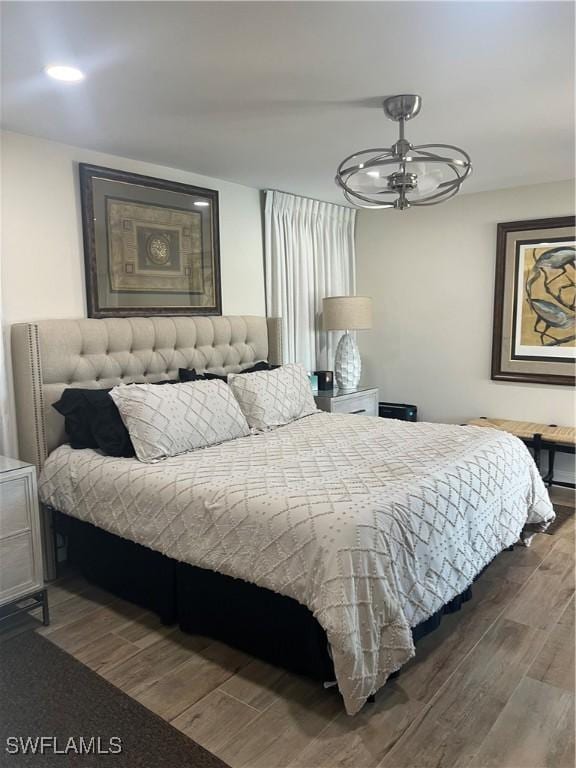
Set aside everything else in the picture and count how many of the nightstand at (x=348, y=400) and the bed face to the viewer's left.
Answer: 0

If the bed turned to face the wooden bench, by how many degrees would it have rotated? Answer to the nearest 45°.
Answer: approximately 90° to its left

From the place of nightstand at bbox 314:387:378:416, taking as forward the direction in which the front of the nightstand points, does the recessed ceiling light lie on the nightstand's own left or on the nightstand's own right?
on the nightstand's own right

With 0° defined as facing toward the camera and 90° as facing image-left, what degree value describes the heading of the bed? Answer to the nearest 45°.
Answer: approximately 315°

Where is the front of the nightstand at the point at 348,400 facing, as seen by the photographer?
facing the viewer and to the right of the viewer

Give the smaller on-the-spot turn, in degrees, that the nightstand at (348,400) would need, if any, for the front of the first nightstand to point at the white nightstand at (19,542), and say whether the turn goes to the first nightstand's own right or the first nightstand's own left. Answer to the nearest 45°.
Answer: approximately 90° to the first nightstand's own right

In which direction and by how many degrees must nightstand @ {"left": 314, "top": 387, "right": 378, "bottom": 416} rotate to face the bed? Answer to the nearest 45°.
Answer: approximately 45° to its right

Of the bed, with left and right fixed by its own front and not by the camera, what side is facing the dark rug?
right

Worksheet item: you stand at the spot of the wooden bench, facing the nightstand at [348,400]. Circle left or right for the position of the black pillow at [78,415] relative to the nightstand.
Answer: left

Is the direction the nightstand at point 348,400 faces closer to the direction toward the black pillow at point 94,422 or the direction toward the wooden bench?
the wooden bench
